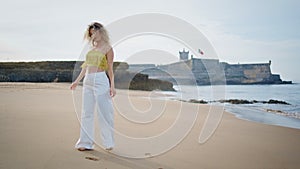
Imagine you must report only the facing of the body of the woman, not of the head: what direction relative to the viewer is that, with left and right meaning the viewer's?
facing the viewer and to the left of the viewer
